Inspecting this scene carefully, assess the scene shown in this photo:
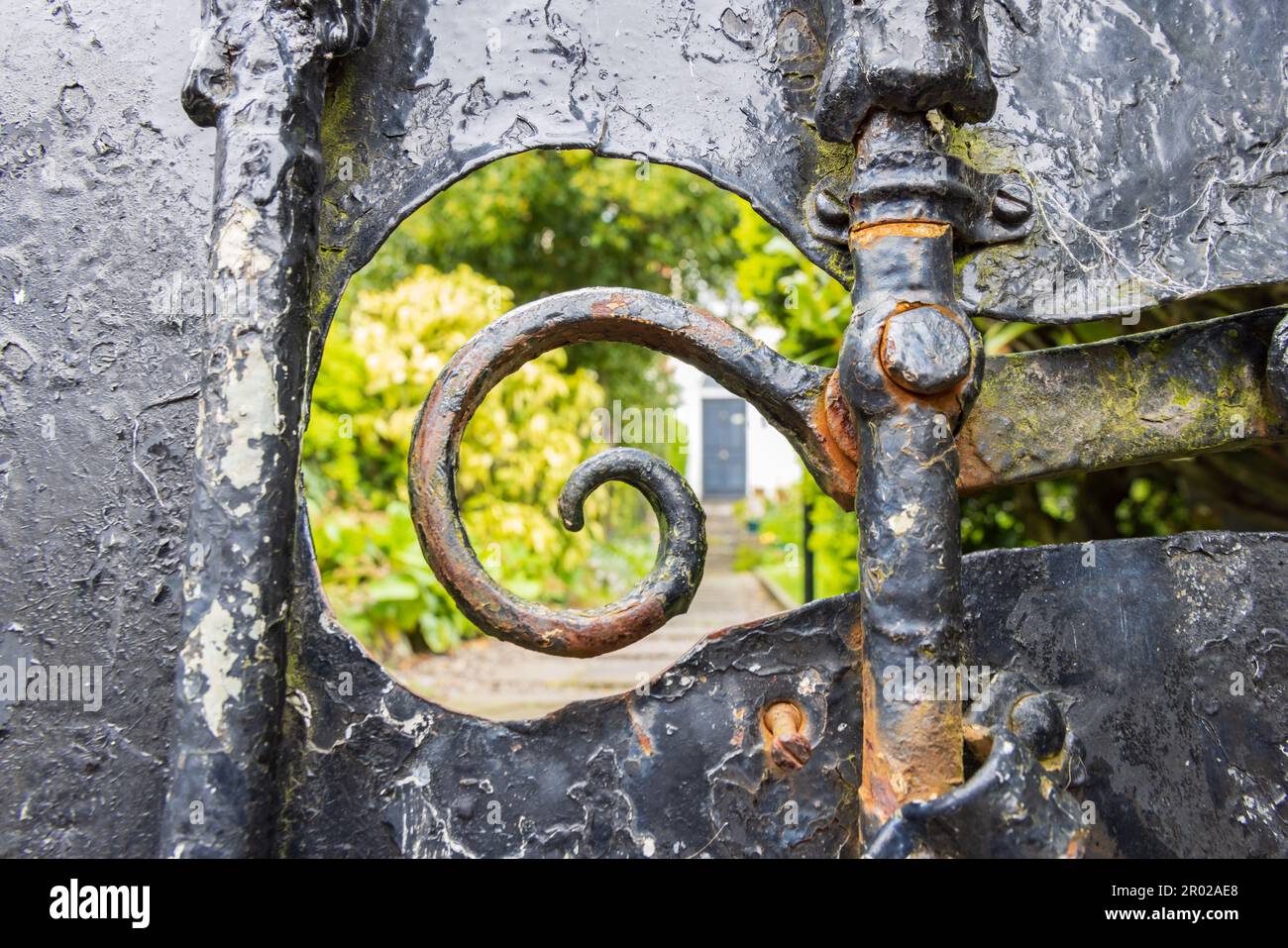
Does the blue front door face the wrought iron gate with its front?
yes

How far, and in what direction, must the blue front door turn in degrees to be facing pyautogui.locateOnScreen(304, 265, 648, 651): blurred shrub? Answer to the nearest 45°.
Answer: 0° — it already faces it

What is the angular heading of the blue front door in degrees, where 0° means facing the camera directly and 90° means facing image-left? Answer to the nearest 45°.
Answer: approximately 0°
